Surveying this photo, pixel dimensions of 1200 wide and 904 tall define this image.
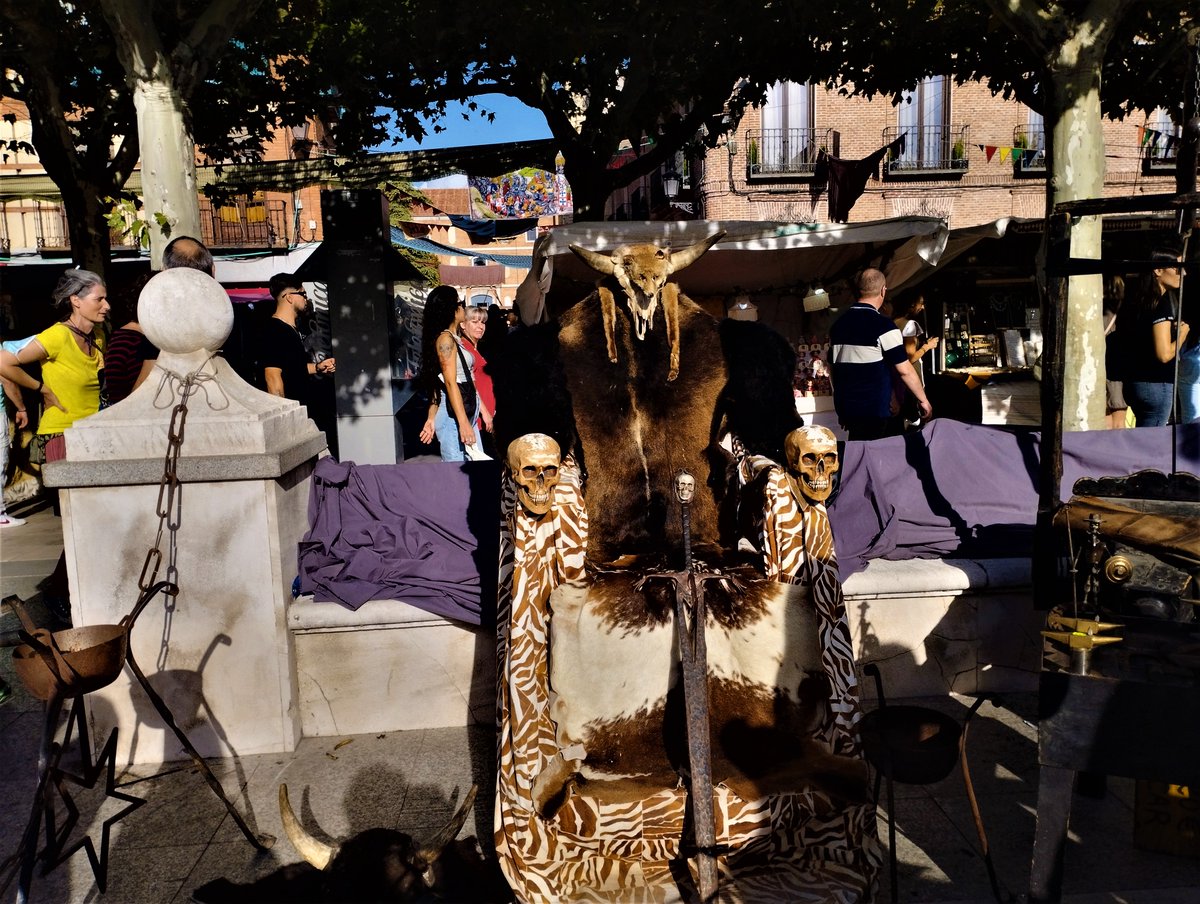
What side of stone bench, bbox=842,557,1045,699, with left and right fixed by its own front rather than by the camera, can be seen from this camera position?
front

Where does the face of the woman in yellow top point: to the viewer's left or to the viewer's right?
to the viewer's right

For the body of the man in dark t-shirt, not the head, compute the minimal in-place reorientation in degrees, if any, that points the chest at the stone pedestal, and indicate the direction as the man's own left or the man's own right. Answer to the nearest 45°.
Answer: approximately 90° to the man's own right

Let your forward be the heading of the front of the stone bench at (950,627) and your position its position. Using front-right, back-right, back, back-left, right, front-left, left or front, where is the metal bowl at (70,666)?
front-right

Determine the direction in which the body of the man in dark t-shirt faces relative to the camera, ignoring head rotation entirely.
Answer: to the viewer's right

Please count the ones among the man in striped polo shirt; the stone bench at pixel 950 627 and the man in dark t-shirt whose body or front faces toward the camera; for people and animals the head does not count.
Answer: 1

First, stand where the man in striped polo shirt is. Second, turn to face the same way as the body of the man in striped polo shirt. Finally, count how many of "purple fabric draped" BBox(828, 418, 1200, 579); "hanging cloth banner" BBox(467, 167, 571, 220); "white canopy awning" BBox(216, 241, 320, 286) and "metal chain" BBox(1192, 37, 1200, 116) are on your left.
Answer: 2

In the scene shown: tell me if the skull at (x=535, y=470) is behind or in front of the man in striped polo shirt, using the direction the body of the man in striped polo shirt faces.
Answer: behind

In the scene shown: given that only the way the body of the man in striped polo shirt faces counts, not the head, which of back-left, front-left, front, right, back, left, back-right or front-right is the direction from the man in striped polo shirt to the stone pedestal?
back

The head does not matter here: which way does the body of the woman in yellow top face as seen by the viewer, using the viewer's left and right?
facing the viewer and to the right of the viewer

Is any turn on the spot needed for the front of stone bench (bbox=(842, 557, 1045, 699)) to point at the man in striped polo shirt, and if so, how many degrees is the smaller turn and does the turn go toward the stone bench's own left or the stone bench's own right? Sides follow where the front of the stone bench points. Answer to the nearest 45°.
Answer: approximately 180°

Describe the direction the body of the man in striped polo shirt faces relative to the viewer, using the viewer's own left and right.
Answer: facing away from the viewer and to the right of the viewer

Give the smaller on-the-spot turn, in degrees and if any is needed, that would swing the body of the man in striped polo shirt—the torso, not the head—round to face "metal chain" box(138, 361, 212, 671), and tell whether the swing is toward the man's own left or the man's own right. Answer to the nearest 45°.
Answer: approximately 180°
